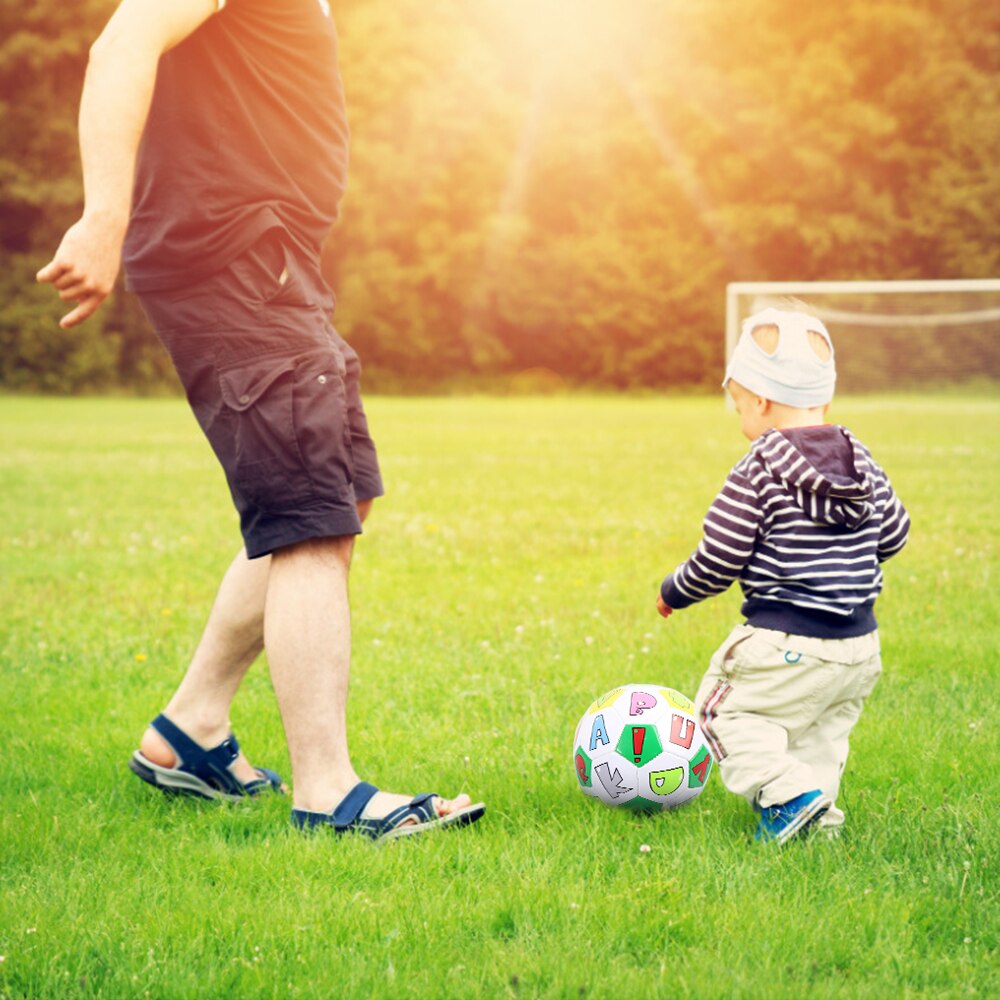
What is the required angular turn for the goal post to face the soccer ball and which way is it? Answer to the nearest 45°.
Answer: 0° — it already faces it

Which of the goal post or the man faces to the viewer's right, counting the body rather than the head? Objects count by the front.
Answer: the man

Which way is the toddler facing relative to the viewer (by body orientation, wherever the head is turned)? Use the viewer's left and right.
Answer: facing away from the viewer and to the left of the viewer

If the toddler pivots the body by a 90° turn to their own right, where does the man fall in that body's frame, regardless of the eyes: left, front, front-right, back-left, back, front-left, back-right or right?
back-left

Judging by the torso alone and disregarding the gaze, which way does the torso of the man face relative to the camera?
to the viewer's right

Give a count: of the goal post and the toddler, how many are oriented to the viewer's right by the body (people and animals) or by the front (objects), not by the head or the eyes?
0

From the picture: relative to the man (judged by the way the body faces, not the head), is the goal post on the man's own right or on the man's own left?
on the man's own left

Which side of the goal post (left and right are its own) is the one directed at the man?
front

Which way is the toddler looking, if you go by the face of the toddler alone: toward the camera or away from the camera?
away from the camera

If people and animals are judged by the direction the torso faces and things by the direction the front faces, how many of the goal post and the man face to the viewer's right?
1
